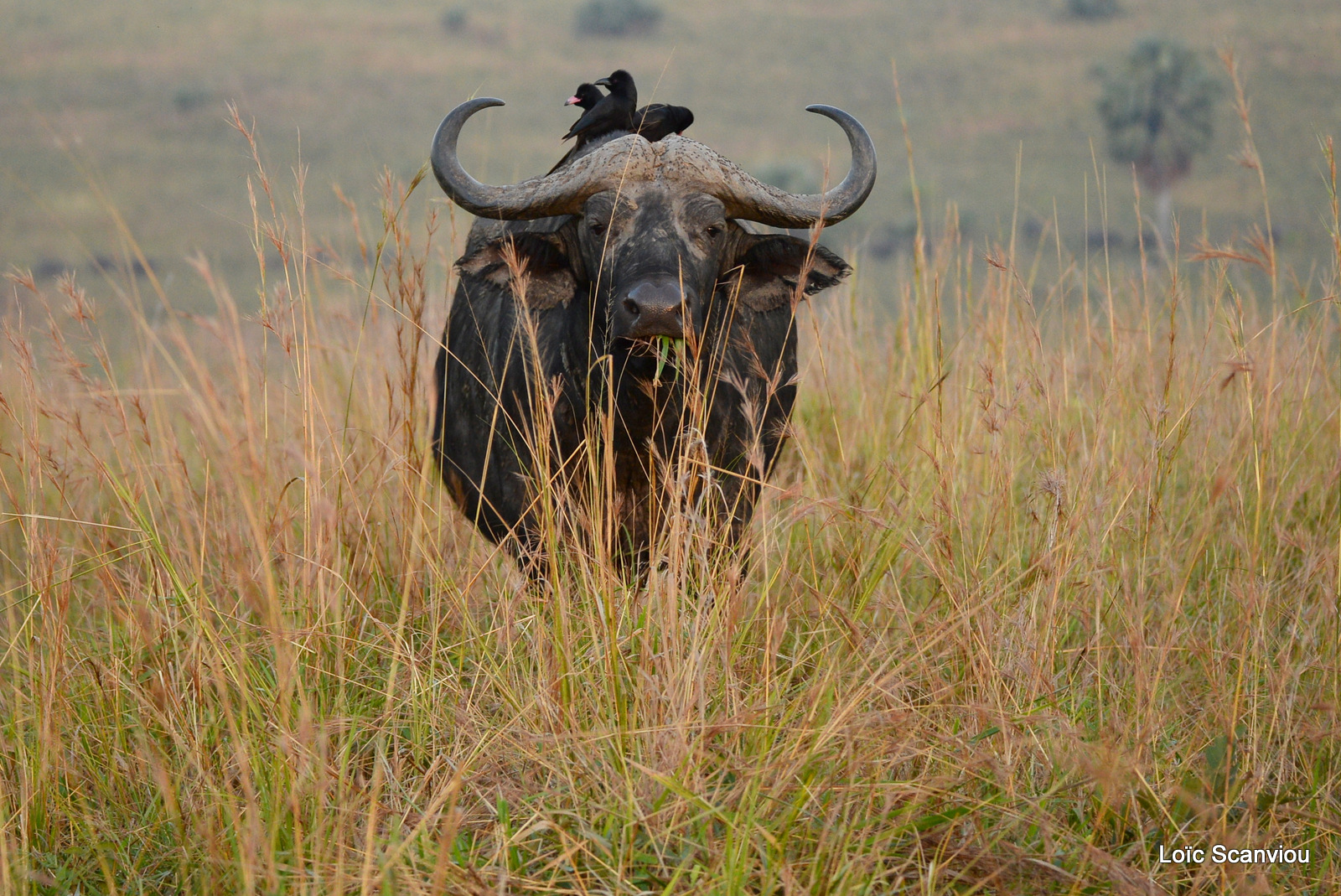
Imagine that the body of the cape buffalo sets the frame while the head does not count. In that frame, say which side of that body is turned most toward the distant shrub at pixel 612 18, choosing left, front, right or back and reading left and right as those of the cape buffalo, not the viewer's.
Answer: back

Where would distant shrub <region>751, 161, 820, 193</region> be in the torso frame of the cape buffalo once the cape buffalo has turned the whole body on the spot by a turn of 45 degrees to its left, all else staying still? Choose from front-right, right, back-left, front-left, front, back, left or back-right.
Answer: back-left

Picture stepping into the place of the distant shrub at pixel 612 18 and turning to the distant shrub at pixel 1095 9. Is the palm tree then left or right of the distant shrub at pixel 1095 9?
right

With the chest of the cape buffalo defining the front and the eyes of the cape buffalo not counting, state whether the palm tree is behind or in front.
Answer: behind

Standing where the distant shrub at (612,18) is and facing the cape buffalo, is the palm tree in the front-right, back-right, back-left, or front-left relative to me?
front-left

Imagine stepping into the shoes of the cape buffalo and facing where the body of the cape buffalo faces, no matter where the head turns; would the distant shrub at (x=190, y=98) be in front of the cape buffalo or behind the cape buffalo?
behind

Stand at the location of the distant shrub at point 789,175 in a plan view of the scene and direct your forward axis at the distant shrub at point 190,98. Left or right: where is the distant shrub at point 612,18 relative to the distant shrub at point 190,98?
right

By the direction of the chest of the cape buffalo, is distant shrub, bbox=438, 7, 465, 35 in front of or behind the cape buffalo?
behind

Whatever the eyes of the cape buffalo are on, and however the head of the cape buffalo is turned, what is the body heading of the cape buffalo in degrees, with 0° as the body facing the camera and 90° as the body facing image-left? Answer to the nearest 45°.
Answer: approximately 0°
